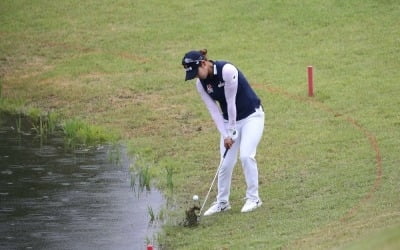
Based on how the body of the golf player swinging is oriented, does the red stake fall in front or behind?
behind

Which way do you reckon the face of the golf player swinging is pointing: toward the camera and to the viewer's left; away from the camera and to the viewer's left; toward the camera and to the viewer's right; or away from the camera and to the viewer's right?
toward the camera and to the viewer's left

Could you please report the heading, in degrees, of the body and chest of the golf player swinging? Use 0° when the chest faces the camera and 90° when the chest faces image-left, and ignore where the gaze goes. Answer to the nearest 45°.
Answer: approximately 45°
